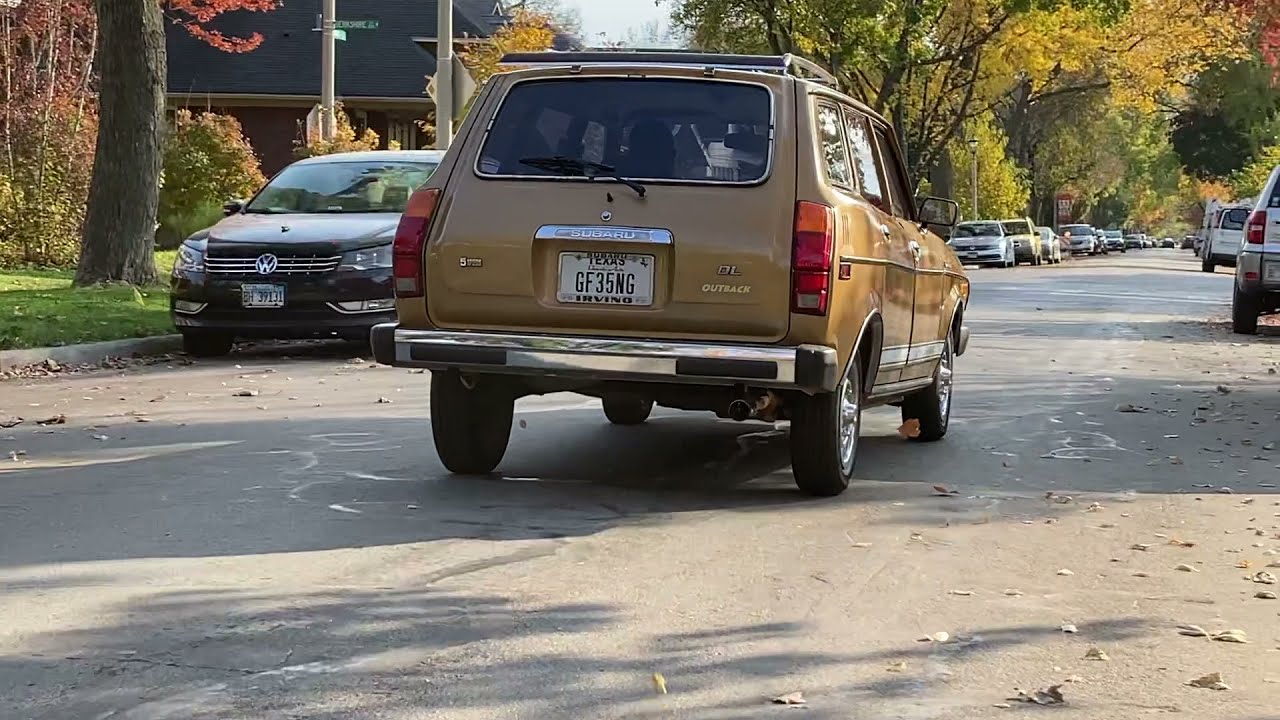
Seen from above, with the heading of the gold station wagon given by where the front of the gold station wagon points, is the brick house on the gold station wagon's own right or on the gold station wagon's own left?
on the gold station wagon's own left

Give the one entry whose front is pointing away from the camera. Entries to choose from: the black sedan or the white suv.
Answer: the white suv

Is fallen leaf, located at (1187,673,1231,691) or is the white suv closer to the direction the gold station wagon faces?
the white suv

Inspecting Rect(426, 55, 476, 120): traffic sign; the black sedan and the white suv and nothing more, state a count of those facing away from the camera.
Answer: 2

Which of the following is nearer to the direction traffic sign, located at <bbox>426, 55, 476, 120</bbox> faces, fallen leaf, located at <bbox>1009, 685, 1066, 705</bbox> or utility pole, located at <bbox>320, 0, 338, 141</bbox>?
the utility pole

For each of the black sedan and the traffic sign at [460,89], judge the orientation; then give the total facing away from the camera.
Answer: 1

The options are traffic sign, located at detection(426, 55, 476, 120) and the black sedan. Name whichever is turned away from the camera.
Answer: the traffic sign

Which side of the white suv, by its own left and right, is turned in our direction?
back

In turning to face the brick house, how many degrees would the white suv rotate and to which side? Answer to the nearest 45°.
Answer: approximately 45° to its left

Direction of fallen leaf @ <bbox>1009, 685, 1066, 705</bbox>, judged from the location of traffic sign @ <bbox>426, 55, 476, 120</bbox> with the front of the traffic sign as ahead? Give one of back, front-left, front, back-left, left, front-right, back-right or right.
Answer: back

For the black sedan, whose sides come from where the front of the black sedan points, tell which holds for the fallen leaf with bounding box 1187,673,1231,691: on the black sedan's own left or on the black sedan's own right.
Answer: on the black sedan's own left

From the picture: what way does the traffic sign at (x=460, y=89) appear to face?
away from the camera

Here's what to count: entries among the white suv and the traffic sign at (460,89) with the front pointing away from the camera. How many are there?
2

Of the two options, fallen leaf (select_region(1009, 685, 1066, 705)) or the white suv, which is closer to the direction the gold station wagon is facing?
the white suv
